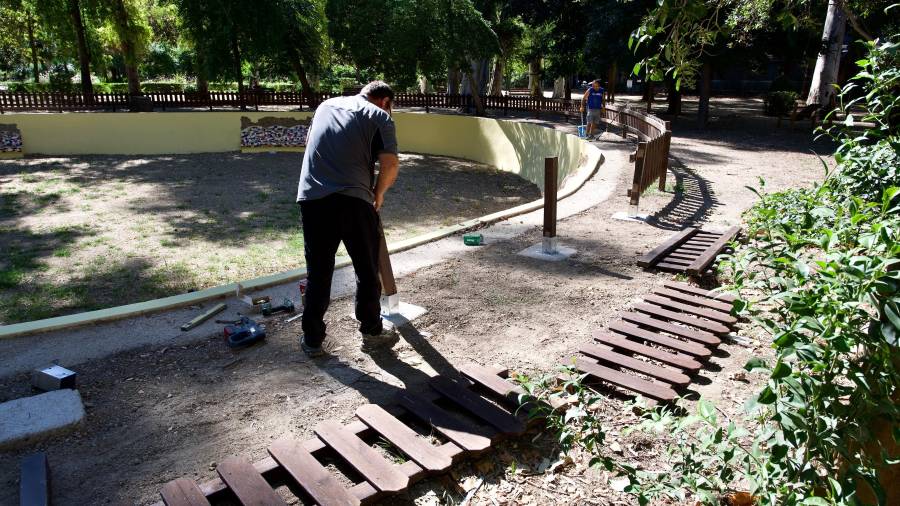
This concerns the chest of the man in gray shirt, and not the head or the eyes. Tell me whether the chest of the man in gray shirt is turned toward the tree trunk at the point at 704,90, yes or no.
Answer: yes

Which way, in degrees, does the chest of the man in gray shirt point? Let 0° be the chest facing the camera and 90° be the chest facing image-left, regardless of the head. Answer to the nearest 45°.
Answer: approximately 225°

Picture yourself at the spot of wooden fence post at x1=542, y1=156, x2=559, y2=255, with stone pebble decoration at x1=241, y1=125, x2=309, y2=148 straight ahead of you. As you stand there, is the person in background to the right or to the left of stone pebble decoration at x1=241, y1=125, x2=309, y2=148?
right

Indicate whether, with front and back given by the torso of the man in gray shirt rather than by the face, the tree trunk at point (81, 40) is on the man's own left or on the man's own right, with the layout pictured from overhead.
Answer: on the man's own left

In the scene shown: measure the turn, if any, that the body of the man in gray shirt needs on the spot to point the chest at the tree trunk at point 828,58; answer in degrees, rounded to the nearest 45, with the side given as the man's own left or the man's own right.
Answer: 0° — they already face it

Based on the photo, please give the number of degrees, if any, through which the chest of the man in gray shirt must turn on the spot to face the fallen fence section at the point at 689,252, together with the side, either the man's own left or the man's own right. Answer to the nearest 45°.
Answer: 0° — they already face it

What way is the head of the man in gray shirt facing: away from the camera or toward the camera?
away from the camera

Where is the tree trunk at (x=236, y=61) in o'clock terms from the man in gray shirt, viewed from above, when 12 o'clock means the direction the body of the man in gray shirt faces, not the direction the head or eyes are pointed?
The tree trunk is roughly at 10 o'clock from the man in gray shirt.
